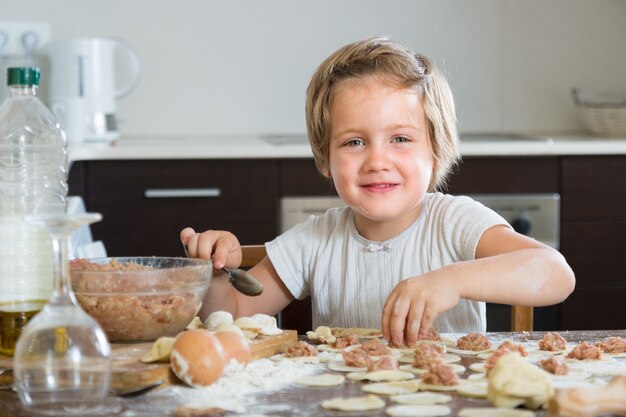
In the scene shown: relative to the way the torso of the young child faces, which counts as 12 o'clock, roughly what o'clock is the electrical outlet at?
The electrical outlet is roughly at 5 o'clock from the young child.

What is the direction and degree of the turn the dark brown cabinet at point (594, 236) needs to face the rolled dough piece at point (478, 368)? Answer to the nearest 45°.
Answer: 0° — it already faces it

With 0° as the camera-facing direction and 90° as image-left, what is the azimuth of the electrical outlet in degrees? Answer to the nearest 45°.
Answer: approximately 0°

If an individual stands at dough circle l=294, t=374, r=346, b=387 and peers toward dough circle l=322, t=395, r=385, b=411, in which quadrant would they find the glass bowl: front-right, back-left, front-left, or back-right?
back-right

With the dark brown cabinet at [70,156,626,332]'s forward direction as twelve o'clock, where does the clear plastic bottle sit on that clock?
The clear plastic bottle is roughly at 12 o'clock from the dark brown cabinet.

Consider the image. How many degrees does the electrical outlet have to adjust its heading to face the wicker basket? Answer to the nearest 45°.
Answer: approximately 90° to its left

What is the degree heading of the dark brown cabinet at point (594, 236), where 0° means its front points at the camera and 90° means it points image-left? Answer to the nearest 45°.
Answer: approximately 0°
